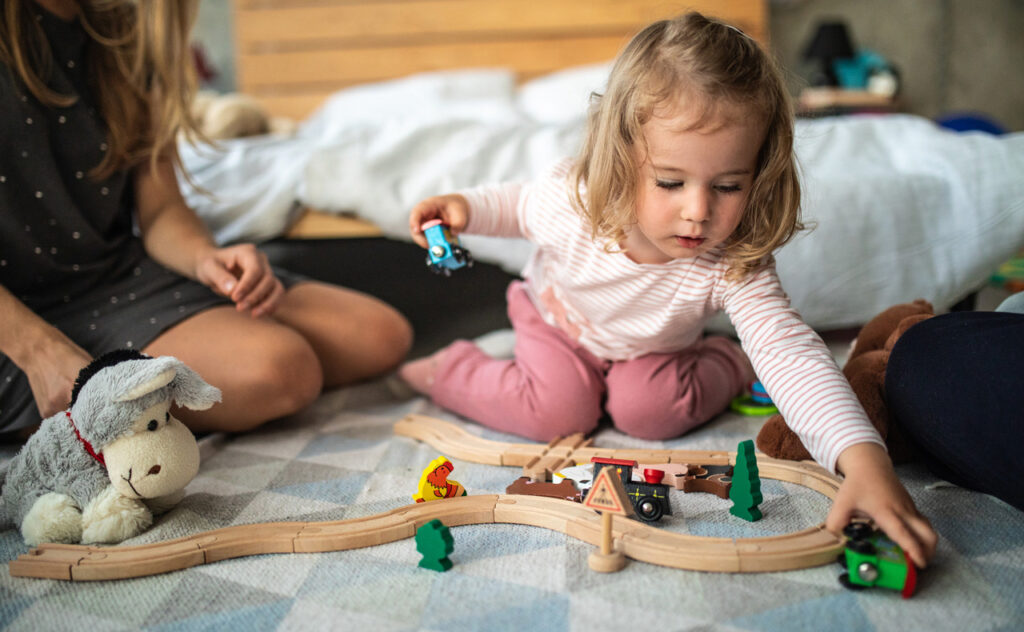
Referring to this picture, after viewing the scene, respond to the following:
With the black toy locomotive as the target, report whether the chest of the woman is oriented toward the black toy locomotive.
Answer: yes

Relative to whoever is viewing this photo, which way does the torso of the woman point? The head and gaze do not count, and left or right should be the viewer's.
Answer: facing the viewer and to the right of the viewer

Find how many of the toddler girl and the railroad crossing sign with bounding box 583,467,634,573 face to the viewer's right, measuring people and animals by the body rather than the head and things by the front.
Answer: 0

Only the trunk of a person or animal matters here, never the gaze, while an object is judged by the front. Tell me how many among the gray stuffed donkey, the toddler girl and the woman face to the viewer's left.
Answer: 0

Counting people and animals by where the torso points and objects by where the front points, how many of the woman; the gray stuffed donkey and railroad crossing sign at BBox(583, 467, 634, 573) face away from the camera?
0

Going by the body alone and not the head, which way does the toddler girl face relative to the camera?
toward the camera

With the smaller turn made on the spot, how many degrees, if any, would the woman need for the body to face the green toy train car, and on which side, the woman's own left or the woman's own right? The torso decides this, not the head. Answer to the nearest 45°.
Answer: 0° — they already face it
